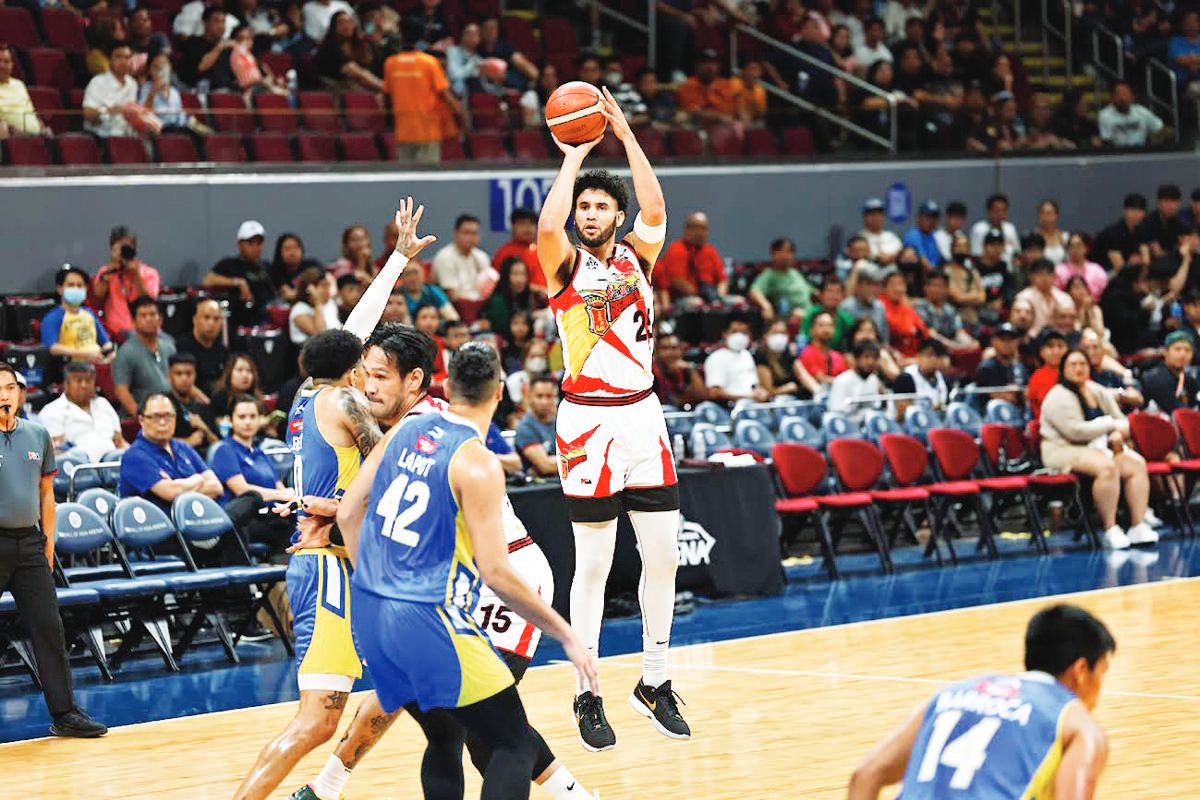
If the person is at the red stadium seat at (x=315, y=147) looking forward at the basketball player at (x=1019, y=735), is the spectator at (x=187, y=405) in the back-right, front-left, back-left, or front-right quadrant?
front-right

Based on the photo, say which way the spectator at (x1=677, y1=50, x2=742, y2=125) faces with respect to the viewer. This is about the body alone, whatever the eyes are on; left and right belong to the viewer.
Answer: facing the viewer

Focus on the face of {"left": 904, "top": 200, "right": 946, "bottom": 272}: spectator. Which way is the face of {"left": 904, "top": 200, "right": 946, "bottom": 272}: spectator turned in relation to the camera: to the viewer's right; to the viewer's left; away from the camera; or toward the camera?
toward the camera

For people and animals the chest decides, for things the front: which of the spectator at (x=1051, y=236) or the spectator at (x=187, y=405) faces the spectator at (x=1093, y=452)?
the spectator at (x=1051, y=236)

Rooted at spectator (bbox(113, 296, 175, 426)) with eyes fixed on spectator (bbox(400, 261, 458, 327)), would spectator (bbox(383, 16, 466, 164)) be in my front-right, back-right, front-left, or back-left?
front-left

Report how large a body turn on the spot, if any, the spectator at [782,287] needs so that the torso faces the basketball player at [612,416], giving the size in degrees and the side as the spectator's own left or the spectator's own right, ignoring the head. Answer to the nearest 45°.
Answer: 0° — they already face them

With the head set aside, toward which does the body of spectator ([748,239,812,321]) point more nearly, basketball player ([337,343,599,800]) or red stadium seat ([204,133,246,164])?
the basketball player

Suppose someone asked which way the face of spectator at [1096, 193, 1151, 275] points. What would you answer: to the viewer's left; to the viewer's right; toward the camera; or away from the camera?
toward the camera

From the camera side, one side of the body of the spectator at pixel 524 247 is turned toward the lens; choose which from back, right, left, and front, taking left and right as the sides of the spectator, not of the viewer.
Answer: front

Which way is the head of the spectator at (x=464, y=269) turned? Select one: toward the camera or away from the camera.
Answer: toward the camera

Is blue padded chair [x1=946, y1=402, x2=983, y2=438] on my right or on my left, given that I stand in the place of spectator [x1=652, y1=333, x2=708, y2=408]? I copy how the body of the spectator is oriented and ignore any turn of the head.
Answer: on my left

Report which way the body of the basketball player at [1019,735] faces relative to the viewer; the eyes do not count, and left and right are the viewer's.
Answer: facing away from the viewer and to the right of the viewer

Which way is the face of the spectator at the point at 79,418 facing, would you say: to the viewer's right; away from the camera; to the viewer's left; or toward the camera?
toward the camera

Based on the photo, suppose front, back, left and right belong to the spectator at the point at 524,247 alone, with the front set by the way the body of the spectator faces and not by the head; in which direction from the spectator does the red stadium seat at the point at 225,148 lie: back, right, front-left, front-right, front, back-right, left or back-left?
right

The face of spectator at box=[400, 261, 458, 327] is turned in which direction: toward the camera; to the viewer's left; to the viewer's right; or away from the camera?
toward the camera

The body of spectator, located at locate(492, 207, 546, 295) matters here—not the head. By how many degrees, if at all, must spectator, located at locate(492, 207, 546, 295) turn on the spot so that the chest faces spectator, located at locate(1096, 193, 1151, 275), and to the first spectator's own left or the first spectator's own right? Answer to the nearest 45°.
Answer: approximately 135° to the first spectator's own left

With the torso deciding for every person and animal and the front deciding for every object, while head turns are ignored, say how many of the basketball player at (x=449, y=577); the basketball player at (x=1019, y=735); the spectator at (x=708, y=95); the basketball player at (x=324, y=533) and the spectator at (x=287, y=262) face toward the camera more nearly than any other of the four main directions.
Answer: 2

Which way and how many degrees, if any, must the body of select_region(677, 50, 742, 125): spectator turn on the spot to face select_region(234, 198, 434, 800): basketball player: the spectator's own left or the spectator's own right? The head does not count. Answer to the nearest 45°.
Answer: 0° — they already face them
